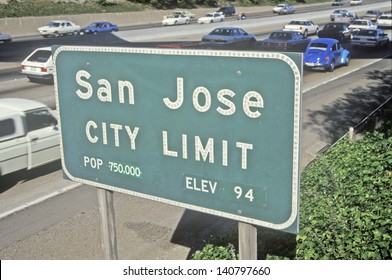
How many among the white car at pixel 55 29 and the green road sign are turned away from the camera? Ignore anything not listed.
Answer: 0

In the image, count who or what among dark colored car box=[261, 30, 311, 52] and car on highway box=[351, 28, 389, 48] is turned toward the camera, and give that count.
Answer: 0

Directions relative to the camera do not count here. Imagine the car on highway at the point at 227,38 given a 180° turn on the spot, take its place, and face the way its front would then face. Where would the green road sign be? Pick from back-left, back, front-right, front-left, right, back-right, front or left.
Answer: front-left

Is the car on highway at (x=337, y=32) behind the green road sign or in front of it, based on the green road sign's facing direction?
behind
